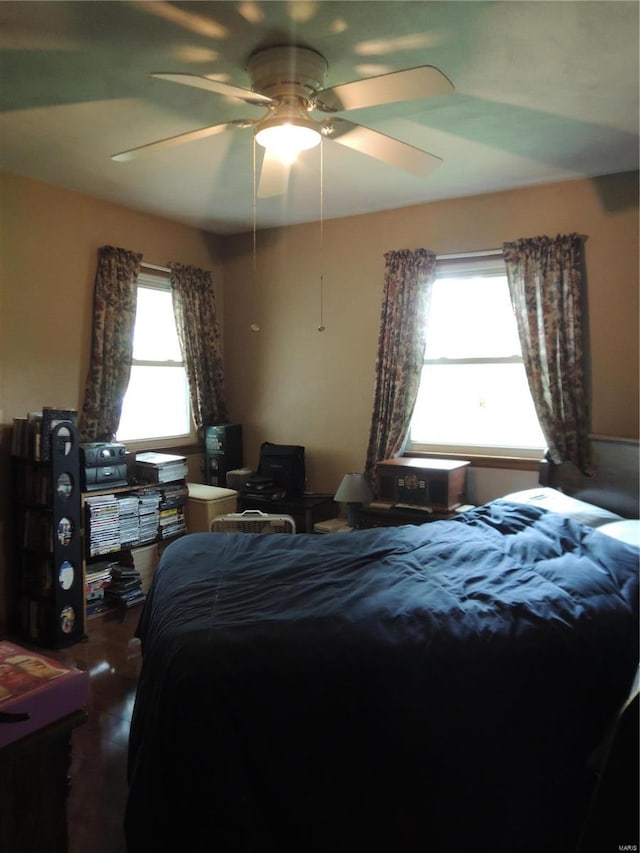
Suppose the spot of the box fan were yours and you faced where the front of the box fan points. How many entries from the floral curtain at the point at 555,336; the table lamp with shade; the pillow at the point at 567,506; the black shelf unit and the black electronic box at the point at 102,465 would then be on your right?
2

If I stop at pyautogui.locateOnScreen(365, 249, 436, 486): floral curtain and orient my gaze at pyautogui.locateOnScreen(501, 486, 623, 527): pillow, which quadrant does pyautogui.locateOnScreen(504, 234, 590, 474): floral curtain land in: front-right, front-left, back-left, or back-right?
front-left

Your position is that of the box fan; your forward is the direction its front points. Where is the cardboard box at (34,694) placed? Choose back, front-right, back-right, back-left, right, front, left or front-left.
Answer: front

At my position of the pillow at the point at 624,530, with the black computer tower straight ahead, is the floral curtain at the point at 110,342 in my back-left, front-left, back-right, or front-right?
front-left

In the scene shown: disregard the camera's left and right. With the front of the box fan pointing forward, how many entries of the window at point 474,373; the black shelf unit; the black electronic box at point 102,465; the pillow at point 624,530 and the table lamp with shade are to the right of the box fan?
2

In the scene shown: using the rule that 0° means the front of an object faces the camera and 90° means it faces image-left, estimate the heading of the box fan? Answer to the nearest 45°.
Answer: approximately 0°

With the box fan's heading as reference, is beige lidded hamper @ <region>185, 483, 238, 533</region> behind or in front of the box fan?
behind

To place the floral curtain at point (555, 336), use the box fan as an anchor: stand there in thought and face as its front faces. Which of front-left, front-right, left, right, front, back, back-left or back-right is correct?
left

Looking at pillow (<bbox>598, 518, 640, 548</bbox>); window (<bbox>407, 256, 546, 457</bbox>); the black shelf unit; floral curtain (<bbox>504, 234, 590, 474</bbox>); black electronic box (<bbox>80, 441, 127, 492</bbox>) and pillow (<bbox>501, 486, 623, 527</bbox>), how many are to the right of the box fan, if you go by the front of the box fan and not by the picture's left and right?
2

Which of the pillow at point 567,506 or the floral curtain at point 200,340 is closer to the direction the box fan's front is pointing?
the pillow

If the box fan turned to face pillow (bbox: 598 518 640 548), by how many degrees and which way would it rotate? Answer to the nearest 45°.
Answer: approximately 45° to its left

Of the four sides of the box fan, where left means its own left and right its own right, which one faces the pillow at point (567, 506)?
left

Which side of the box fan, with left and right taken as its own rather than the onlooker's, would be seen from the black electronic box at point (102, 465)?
right

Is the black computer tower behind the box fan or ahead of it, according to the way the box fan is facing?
behind
